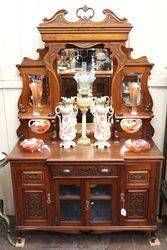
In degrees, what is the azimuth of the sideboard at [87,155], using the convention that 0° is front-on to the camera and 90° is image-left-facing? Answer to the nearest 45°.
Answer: approximately 0°
